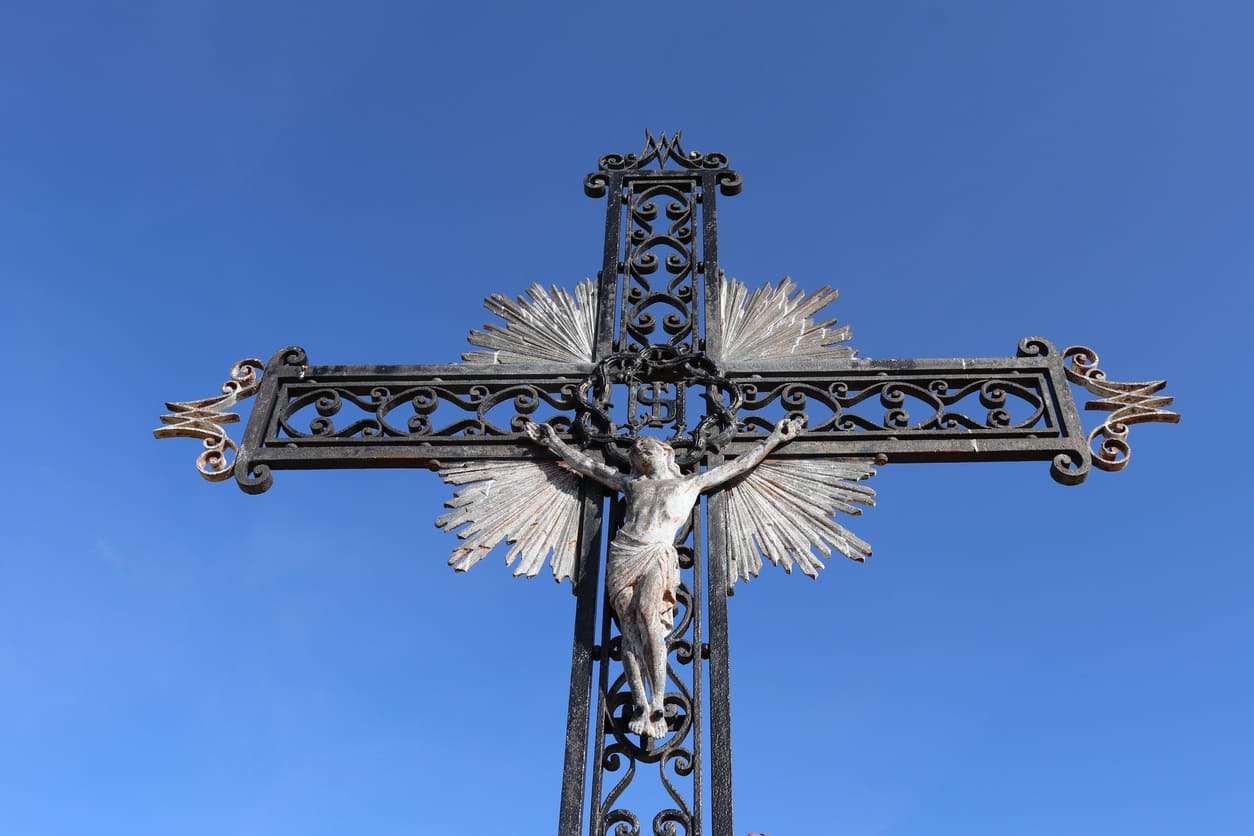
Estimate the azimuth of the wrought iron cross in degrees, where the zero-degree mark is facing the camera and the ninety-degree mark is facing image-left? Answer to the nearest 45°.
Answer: approximately 0°

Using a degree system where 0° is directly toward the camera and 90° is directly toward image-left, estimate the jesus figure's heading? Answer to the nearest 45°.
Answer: approximately 0°
